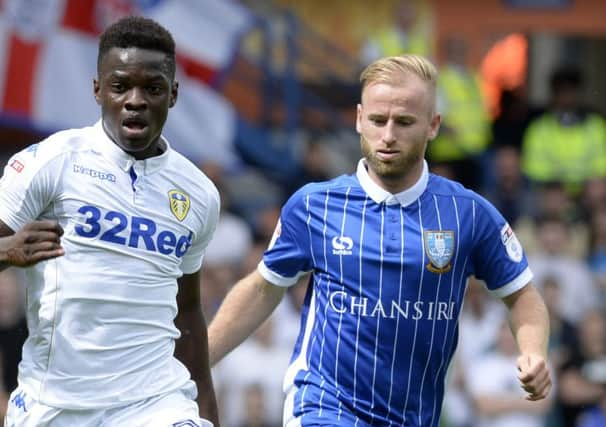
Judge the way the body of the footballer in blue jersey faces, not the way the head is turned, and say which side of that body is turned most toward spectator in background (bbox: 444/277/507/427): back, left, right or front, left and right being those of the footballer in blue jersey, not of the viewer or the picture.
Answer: back

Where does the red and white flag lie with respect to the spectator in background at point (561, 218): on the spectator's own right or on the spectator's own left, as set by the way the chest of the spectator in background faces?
on the spectator's own right

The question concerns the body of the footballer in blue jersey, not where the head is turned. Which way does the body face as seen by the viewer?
toward the camera

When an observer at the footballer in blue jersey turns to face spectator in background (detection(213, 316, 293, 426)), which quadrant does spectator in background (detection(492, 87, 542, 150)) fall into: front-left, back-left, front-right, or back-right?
front-right

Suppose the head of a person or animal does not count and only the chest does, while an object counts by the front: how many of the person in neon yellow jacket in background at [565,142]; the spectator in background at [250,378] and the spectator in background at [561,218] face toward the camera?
3

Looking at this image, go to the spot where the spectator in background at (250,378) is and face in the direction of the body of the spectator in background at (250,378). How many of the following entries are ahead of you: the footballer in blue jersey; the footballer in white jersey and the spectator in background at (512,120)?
2

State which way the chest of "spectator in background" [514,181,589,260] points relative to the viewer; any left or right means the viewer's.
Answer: facing the viewer

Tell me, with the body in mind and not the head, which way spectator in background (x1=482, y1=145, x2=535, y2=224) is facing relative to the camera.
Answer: toward the camera

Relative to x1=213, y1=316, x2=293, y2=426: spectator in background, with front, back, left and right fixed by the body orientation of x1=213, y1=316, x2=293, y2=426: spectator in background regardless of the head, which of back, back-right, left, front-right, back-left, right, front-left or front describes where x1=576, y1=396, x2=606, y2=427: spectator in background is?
left

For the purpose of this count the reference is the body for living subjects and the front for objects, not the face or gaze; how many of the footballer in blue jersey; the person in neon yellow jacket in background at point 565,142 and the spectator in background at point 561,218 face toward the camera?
3
